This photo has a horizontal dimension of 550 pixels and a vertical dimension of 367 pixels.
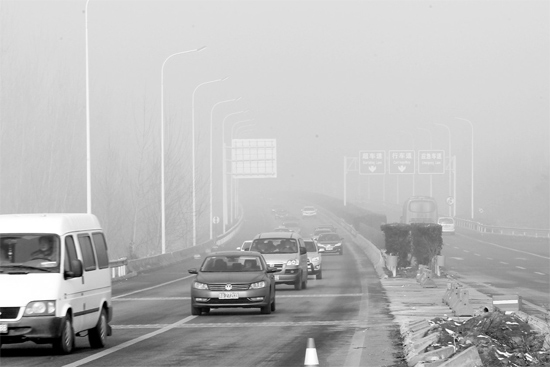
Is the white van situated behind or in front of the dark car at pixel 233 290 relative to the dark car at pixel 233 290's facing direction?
in front

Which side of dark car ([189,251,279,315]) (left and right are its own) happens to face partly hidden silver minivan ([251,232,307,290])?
back

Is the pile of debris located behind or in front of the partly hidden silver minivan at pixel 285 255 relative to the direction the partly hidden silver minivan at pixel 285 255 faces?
in front

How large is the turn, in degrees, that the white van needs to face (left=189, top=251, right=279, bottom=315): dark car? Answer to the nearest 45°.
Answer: approximately 180°

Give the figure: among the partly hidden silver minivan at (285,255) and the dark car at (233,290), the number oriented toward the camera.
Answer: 2

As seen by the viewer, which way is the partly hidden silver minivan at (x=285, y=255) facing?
toward the camera

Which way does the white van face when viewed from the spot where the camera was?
facing the viewer and to the left of the viewer

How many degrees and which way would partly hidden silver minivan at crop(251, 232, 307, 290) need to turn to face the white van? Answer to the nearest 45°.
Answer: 0° — it already faces it
